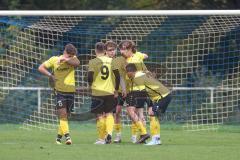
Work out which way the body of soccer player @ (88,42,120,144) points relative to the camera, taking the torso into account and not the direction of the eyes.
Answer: away from the camera

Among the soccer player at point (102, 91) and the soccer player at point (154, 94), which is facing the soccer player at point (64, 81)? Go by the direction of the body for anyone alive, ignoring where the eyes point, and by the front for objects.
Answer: the soccer player at point (154, 94)

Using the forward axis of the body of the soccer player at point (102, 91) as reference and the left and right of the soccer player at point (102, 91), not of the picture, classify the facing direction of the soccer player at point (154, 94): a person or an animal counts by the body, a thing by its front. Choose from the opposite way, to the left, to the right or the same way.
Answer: to the left

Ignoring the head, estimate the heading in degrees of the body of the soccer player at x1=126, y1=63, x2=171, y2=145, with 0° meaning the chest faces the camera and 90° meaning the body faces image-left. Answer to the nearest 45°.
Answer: approximately 90°

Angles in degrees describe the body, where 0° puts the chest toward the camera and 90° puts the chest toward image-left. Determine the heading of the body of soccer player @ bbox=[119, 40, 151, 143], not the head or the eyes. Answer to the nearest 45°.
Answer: approximately 45°

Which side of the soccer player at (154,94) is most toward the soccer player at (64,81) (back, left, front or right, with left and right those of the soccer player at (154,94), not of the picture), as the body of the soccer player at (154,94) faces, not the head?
front

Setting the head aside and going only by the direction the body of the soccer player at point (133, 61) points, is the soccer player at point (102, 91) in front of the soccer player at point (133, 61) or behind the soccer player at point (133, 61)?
in front

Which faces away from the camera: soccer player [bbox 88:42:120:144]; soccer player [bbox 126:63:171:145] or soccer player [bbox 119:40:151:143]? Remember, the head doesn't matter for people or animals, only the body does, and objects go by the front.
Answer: soccer player [bbox 88:42:120:144]
